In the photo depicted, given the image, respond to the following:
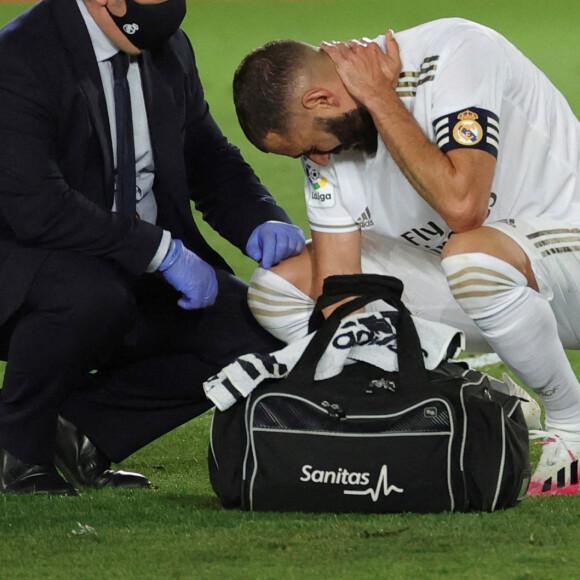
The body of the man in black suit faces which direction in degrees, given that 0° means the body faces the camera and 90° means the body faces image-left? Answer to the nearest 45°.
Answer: approximately 315°

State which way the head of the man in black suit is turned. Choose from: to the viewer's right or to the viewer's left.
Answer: to the viewer's right

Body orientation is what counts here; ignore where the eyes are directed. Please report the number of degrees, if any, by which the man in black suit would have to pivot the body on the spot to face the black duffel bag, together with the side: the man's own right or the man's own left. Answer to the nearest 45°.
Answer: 0° — they already face it
